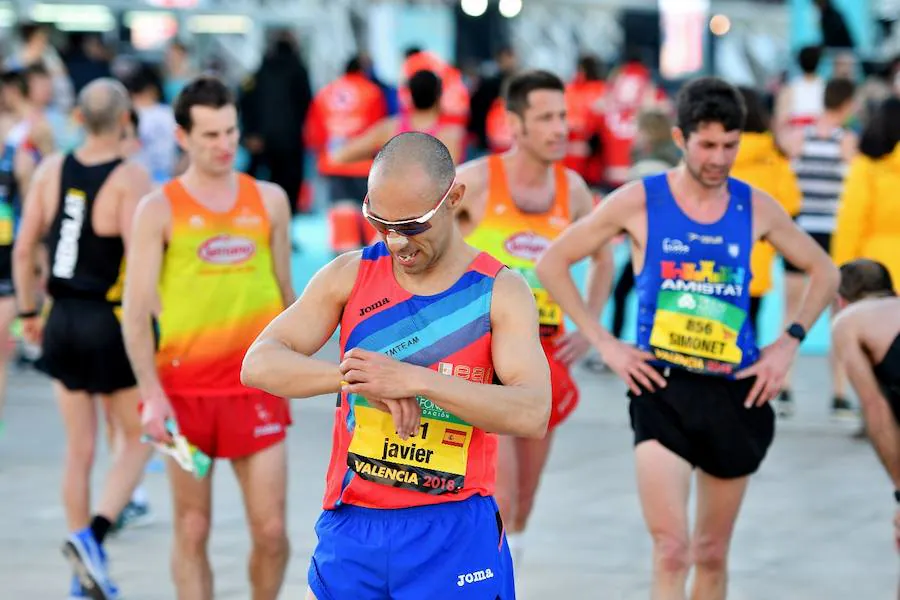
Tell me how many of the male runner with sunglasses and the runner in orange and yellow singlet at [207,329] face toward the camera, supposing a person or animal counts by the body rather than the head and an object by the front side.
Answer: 2

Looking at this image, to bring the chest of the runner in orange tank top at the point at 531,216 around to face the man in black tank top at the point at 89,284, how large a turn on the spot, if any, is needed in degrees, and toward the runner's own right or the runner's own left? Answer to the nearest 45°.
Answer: approximately 135° to the runner's own right

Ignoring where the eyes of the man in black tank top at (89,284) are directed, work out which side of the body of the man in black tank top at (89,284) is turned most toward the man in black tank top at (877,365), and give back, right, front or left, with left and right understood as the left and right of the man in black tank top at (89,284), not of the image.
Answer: right

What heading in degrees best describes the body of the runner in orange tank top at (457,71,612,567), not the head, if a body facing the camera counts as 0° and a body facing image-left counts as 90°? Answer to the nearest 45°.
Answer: approximately 315°

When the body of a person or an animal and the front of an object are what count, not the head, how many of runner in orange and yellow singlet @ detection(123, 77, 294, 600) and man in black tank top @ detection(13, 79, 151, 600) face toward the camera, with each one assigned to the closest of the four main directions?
1

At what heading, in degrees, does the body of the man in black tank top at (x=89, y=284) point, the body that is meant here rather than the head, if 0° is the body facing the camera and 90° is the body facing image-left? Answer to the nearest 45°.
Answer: approximately 225°

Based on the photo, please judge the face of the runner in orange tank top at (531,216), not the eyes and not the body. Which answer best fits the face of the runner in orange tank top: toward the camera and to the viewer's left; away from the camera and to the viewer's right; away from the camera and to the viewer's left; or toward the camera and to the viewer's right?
toward the camera and to the viewer's right

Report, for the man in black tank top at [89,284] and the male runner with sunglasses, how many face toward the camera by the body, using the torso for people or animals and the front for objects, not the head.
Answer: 1

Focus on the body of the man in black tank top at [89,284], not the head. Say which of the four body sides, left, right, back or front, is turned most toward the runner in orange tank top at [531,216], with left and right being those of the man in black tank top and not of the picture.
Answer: right

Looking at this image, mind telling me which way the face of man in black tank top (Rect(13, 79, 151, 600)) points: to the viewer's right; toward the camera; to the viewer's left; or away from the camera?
away from the camera

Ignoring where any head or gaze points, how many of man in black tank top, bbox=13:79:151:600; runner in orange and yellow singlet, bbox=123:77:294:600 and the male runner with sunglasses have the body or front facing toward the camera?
2

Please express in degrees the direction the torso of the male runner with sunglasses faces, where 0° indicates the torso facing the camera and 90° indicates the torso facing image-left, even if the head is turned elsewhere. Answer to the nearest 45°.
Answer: approximately 0°
